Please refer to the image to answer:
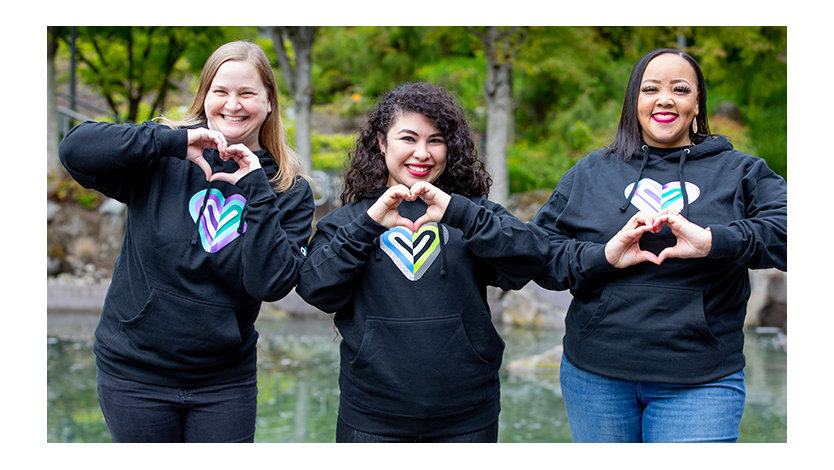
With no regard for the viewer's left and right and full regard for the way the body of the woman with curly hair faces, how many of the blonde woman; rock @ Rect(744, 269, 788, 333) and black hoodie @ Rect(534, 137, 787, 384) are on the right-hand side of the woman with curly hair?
1

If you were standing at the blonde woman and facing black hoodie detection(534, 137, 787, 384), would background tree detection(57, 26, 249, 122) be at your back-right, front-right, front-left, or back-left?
back-left

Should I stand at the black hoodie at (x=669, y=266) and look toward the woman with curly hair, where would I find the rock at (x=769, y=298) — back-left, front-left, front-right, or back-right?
back-right

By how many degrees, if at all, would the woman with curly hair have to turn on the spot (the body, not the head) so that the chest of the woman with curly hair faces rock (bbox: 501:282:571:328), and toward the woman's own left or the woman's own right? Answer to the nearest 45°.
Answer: approximately 180°

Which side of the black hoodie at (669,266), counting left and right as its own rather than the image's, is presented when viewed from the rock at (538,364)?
back

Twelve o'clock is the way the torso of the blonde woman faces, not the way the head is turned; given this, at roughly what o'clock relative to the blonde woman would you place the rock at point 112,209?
The rock is roughly at 6 o'clock from the blonde woman.

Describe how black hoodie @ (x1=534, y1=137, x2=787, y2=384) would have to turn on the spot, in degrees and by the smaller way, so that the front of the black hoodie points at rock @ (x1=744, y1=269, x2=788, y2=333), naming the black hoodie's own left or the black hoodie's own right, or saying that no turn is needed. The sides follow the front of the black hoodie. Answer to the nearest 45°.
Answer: approximately 180°

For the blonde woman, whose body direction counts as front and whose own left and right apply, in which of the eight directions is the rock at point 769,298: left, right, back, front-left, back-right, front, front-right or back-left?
back-left

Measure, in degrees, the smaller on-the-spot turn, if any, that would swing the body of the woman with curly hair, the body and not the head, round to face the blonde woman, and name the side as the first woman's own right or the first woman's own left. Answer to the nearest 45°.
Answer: approximately 90° to the first woman's own right
